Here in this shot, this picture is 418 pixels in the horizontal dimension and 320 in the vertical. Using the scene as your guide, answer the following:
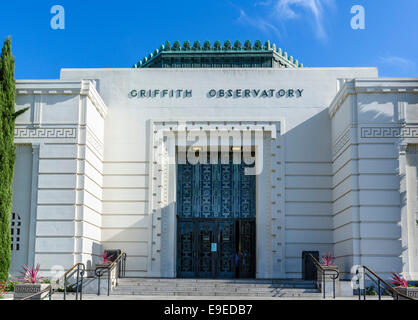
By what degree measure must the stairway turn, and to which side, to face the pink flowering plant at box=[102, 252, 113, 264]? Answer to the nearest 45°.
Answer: approximately 90° to its right

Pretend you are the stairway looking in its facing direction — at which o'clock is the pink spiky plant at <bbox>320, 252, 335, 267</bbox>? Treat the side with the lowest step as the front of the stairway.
The pink spiky plant is roughly at 9 o'clock from the stairway.

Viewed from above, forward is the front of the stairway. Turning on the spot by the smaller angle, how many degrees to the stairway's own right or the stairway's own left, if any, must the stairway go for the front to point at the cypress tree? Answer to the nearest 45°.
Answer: approximately 90° to the stairway's own right

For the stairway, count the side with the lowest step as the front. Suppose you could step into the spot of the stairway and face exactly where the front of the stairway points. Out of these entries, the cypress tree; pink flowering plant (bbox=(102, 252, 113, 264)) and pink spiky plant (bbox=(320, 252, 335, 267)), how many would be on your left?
1

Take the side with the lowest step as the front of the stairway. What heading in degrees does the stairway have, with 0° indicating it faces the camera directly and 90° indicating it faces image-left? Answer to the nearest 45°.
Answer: approximately 0°
